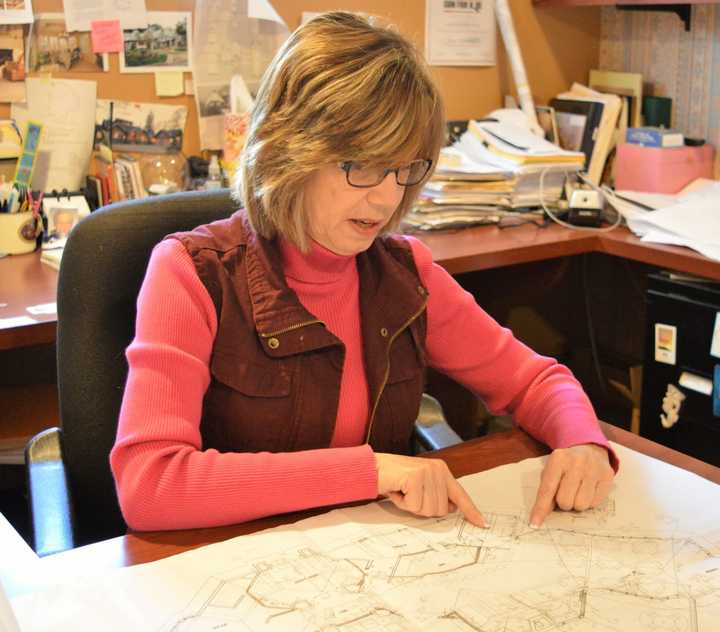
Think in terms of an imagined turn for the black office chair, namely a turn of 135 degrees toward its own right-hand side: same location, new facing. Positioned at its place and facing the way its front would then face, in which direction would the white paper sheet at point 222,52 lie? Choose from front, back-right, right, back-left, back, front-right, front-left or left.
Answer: right

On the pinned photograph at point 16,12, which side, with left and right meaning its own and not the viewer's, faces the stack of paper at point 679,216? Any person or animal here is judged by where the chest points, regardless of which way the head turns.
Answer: left

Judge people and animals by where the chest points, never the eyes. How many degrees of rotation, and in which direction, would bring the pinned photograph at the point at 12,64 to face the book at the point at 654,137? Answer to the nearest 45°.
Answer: approximately 90° to its left

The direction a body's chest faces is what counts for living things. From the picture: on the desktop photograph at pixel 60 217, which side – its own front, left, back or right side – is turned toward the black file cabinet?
left

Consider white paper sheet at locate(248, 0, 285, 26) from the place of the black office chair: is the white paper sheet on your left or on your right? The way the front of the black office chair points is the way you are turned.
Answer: on your left
